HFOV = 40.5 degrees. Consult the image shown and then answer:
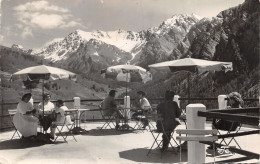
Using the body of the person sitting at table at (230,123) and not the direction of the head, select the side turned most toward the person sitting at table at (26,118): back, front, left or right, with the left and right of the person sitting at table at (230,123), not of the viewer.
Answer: front

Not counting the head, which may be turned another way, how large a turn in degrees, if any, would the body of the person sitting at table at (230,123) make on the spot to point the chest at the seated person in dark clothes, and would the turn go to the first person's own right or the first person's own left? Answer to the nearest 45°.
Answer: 0° — they already face them

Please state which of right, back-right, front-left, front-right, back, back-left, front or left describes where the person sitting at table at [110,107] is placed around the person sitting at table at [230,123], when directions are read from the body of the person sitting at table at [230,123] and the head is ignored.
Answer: front-right

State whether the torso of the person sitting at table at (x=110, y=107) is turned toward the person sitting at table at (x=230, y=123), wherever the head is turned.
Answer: no

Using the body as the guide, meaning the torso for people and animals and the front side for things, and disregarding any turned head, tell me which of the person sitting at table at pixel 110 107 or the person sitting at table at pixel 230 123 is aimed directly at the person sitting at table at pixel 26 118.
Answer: the person sitting at table at pixel 230 123

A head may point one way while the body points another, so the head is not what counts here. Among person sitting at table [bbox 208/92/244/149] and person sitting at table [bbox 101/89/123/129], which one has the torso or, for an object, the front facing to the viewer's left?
person sitting at table [bbox 208/92/244/149]

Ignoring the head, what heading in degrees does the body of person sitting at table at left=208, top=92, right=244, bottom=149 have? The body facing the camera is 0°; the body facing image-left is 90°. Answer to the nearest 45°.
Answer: approximately 90°

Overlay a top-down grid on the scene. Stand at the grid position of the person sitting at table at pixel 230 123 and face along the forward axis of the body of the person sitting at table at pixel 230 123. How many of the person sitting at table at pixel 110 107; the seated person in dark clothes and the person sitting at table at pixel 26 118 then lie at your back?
0

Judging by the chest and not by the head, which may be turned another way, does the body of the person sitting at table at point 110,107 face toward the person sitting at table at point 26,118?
no
